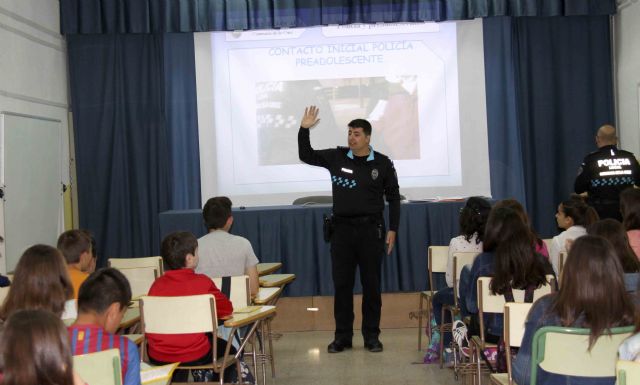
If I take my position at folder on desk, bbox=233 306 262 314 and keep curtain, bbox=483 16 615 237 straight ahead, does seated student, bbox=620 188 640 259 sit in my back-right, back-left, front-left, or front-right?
front-right

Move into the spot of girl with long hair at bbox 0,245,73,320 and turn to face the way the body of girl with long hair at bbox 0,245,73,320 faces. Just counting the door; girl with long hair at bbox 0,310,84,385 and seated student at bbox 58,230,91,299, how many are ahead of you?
2

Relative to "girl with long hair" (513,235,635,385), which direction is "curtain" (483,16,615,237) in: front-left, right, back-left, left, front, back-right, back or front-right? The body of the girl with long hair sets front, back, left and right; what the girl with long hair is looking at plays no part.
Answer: front

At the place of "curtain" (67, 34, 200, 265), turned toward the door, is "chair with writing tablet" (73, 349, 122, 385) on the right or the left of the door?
left

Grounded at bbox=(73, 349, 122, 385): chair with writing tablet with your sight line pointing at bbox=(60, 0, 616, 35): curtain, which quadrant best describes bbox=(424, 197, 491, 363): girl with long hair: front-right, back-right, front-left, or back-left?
front-right

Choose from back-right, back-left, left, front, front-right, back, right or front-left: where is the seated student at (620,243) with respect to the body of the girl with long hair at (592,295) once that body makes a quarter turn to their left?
right

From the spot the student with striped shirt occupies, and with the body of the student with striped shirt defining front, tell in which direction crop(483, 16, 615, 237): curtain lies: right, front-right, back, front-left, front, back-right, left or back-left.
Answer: front

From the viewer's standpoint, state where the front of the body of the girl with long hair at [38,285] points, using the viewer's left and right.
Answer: facing away from the viewer

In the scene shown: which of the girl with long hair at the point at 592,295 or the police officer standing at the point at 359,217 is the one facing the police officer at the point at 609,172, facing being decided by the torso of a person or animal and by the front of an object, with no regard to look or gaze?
the girl with long hair

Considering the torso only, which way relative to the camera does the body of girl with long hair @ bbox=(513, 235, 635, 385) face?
away from the camera

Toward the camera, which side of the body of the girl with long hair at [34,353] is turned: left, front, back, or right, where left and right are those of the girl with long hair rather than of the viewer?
back

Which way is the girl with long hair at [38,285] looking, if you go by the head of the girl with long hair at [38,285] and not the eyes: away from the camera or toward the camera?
away from the camera

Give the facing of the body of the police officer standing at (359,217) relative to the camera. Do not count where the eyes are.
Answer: toward the camera

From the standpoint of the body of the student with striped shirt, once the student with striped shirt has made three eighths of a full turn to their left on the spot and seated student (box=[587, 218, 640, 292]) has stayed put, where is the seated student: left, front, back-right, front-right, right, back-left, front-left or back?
back

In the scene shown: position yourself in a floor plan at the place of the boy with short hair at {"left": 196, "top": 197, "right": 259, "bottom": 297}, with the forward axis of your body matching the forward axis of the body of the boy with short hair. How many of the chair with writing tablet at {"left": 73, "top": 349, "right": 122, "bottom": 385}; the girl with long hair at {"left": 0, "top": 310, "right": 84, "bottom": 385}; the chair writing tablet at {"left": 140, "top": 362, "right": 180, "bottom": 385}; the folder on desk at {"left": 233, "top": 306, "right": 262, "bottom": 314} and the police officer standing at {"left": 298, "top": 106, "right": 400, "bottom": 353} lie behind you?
4

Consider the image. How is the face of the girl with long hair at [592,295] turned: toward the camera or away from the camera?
away from the camera

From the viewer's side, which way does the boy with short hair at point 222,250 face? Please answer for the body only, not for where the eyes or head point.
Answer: away from the camera

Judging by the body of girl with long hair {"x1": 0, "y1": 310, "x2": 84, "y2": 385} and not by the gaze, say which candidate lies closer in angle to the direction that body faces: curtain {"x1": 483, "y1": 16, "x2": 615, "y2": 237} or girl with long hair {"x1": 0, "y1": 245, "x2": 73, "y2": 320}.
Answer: the girl with long hair

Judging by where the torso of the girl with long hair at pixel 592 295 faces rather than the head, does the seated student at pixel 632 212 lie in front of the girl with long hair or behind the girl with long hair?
in front

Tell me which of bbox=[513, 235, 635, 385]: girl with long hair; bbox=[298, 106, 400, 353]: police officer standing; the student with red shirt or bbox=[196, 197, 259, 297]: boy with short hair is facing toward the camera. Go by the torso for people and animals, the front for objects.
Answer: the police officer standing
